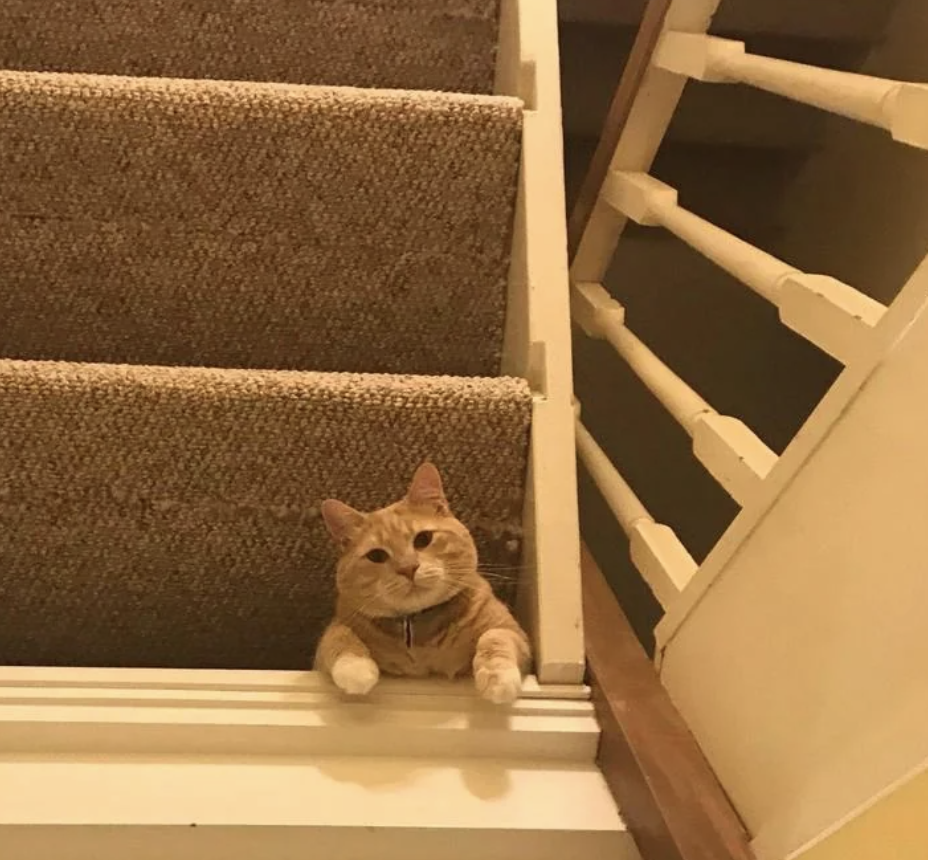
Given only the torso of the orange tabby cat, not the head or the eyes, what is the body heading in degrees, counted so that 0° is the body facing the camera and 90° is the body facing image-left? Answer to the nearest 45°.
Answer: approximately 0°

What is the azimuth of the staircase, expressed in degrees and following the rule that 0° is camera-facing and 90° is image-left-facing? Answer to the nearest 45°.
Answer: approximately 0°
